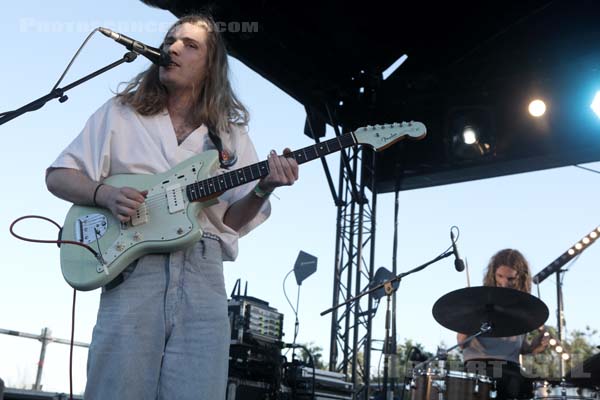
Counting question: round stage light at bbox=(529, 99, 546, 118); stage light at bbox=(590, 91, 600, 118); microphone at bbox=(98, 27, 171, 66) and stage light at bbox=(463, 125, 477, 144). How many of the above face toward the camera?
3

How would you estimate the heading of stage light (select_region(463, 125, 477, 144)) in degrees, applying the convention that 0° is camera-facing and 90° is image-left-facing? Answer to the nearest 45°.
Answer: approximately 0°

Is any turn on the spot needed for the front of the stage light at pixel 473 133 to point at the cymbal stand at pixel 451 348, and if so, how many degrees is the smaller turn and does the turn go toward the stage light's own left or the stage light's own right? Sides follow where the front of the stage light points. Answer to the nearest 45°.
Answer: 0° — it already faces it

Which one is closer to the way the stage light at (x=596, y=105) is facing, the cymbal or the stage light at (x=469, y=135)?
the cymbal

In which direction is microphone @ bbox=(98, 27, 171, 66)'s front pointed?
to the viewer's right
